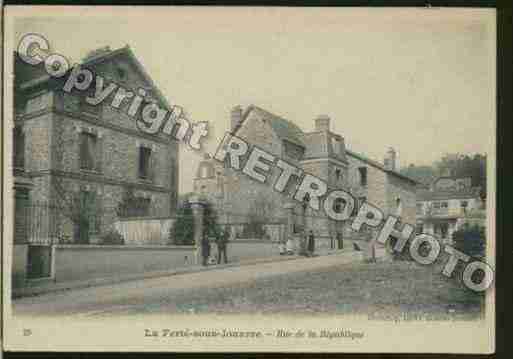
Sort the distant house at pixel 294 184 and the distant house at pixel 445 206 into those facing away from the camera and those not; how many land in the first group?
0

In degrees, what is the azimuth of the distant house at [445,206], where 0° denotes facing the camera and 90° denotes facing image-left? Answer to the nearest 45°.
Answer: approximately 0°

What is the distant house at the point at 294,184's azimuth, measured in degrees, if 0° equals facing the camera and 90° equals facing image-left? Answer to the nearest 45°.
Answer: approximately 315°
